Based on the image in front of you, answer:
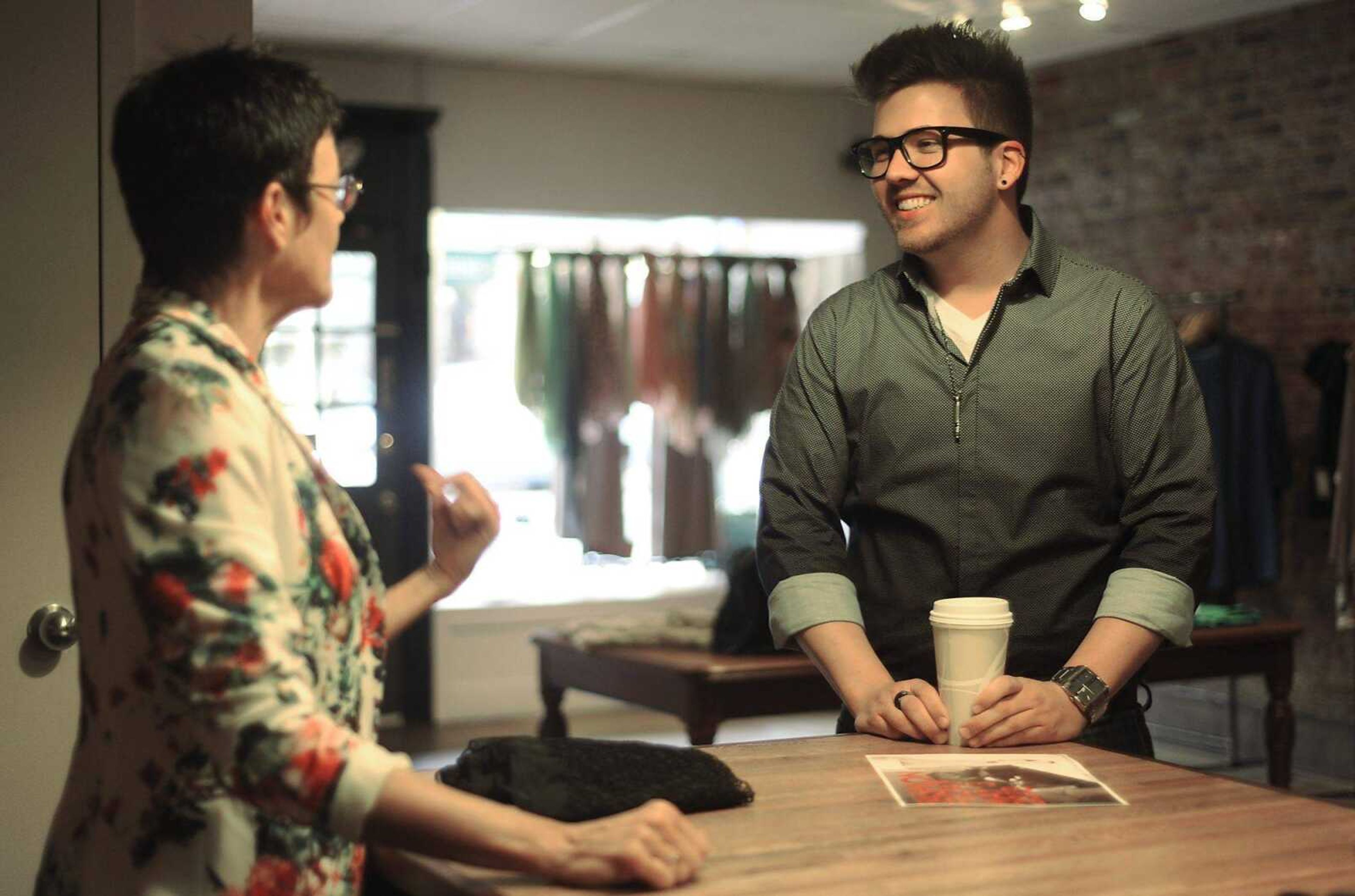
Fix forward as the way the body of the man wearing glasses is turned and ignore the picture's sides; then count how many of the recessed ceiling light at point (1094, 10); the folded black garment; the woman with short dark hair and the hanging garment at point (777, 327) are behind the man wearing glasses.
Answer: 2

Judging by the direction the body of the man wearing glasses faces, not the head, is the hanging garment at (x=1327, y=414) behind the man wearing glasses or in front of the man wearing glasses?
behind

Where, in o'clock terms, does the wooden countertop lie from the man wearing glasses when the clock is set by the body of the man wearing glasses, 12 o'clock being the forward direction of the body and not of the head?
The wooden countertop is roughly at 12 o'clock from the man wearing glasses.

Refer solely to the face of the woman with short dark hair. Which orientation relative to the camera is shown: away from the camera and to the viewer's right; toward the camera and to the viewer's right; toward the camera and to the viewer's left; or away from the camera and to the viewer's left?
away from the camera and to the viewer's right

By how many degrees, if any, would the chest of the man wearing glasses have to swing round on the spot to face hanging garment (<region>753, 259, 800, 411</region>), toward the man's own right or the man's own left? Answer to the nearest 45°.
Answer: approximately 180°

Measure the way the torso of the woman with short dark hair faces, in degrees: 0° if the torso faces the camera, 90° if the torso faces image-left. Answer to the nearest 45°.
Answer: approximately 270°

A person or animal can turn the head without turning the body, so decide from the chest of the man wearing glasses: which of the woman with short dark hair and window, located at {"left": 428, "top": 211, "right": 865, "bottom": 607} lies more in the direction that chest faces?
the woman with short dark hair

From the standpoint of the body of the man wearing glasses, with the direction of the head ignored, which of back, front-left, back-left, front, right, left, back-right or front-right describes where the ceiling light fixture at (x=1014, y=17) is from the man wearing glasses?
back

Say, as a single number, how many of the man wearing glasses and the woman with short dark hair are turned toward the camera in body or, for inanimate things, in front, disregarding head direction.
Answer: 1

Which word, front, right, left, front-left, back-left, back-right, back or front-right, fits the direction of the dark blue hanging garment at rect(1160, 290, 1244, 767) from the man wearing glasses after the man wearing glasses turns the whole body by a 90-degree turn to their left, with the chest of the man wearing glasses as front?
left

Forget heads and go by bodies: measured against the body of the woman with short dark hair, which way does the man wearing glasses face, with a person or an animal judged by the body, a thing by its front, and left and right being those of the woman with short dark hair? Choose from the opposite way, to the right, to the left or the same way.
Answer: to the right
